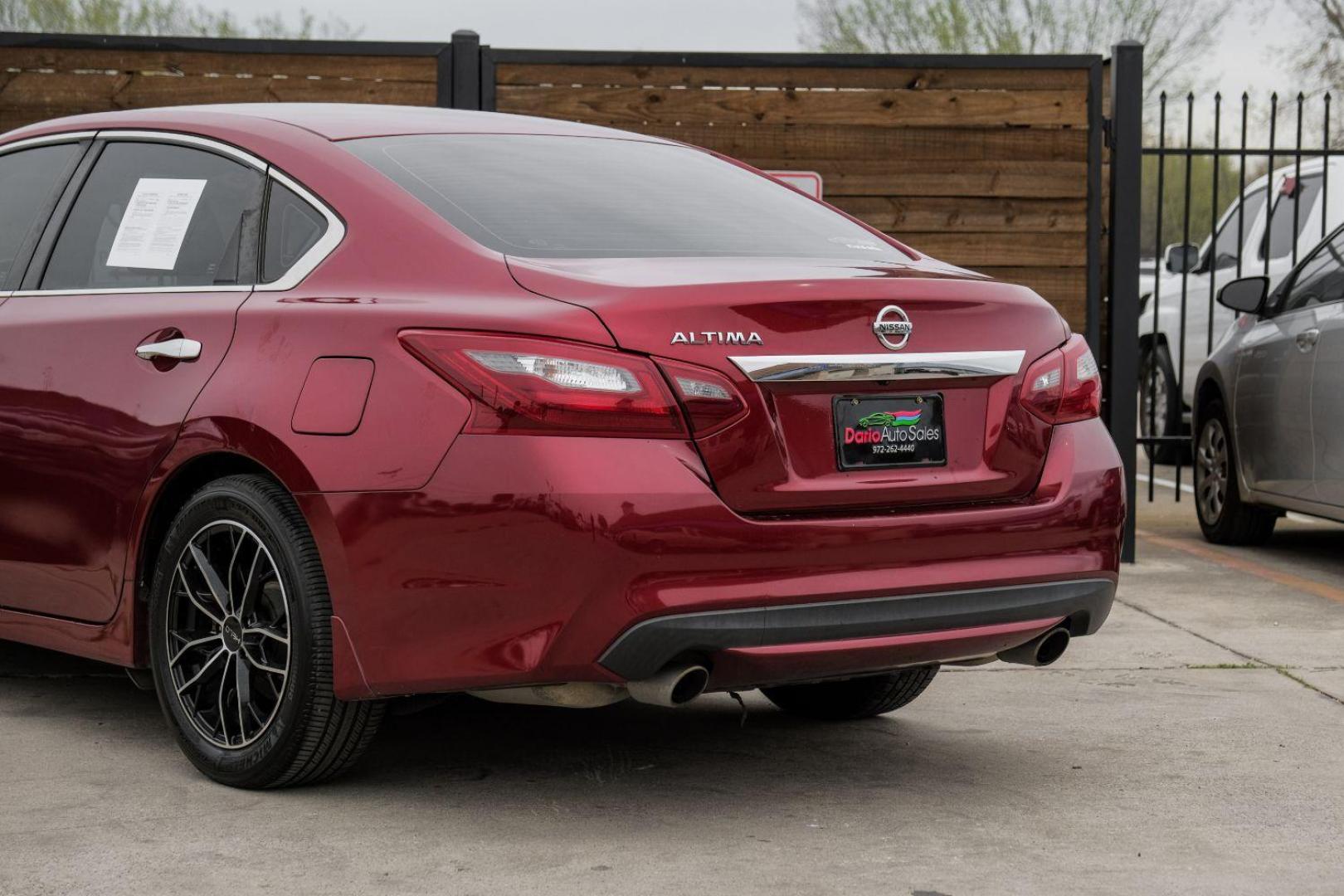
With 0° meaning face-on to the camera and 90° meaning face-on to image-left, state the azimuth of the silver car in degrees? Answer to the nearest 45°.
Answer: approximately 135°

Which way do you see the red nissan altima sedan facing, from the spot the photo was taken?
facing away from the viewer and to the left of the viewer

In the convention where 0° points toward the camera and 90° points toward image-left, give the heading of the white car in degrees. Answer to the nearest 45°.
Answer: approximately 135°

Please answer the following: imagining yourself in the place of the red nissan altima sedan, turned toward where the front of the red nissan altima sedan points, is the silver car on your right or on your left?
on your right

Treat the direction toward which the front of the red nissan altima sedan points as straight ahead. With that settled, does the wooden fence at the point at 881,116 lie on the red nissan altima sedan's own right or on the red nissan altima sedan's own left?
on the red nissan altima sedan's own right
